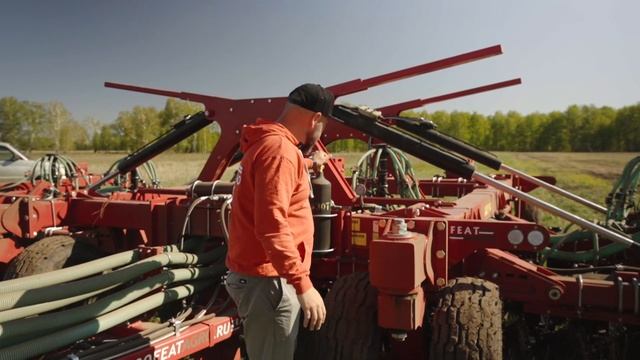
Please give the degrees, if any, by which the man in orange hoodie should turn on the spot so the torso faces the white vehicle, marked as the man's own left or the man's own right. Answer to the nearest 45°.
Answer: approximately 135° to the man's own left

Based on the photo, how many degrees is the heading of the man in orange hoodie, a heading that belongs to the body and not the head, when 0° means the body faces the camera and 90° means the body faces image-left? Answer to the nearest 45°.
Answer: approximately 270°

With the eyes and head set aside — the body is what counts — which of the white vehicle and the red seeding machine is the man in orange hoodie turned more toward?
the red seeding machine

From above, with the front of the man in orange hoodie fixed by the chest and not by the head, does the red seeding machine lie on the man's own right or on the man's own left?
on the man's own left
